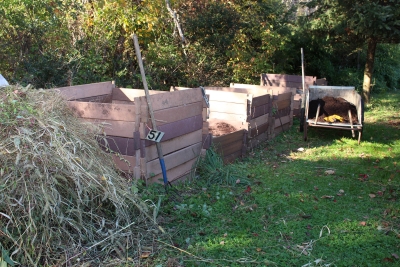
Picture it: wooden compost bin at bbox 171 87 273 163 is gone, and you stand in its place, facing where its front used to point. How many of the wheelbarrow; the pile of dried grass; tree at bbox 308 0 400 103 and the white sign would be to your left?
2

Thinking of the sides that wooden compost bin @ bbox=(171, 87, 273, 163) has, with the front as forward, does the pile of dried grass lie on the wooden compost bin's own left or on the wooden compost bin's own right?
on the wooden compost bin's own right

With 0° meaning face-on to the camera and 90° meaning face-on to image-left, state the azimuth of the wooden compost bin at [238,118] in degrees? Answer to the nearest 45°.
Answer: approximately 315°

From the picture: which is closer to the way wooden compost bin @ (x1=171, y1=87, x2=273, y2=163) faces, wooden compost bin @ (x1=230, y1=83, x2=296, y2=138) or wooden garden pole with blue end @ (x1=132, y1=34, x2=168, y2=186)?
the wooden garden pole with blue end

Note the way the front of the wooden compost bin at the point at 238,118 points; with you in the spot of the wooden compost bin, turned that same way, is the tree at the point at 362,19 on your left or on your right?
on your left

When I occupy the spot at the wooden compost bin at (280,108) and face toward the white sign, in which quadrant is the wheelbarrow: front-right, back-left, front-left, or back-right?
back-left
